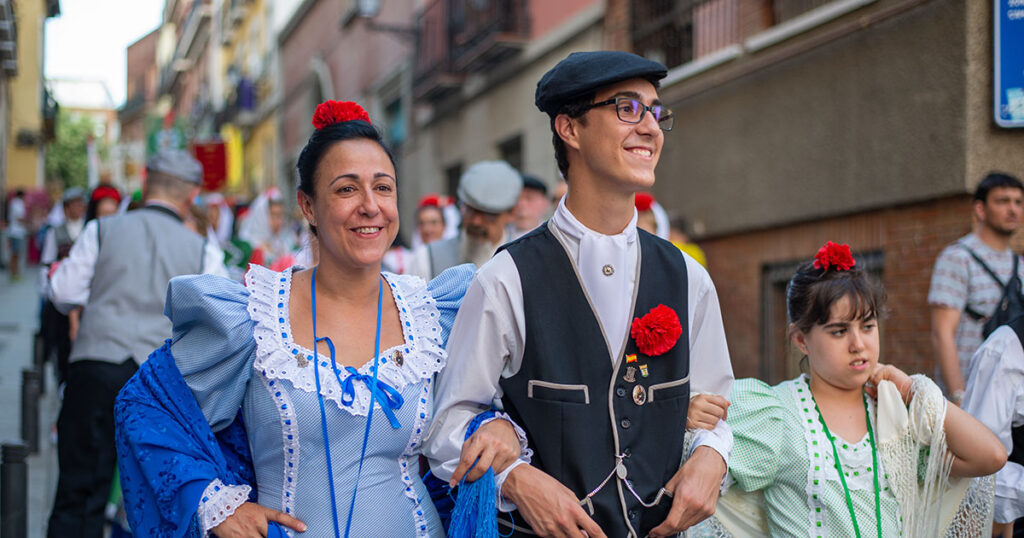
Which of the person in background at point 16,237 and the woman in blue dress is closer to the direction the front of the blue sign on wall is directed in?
the woman in blue dress

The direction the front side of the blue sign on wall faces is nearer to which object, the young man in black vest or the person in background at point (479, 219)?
the young man in black vest

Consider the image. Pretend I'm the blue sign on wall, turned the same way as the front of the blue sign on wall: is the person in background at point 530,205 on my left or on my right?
on my right

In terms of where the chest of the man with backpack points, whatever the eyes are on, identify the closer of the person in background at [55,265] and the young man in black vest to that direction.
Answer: the young man in black vest
